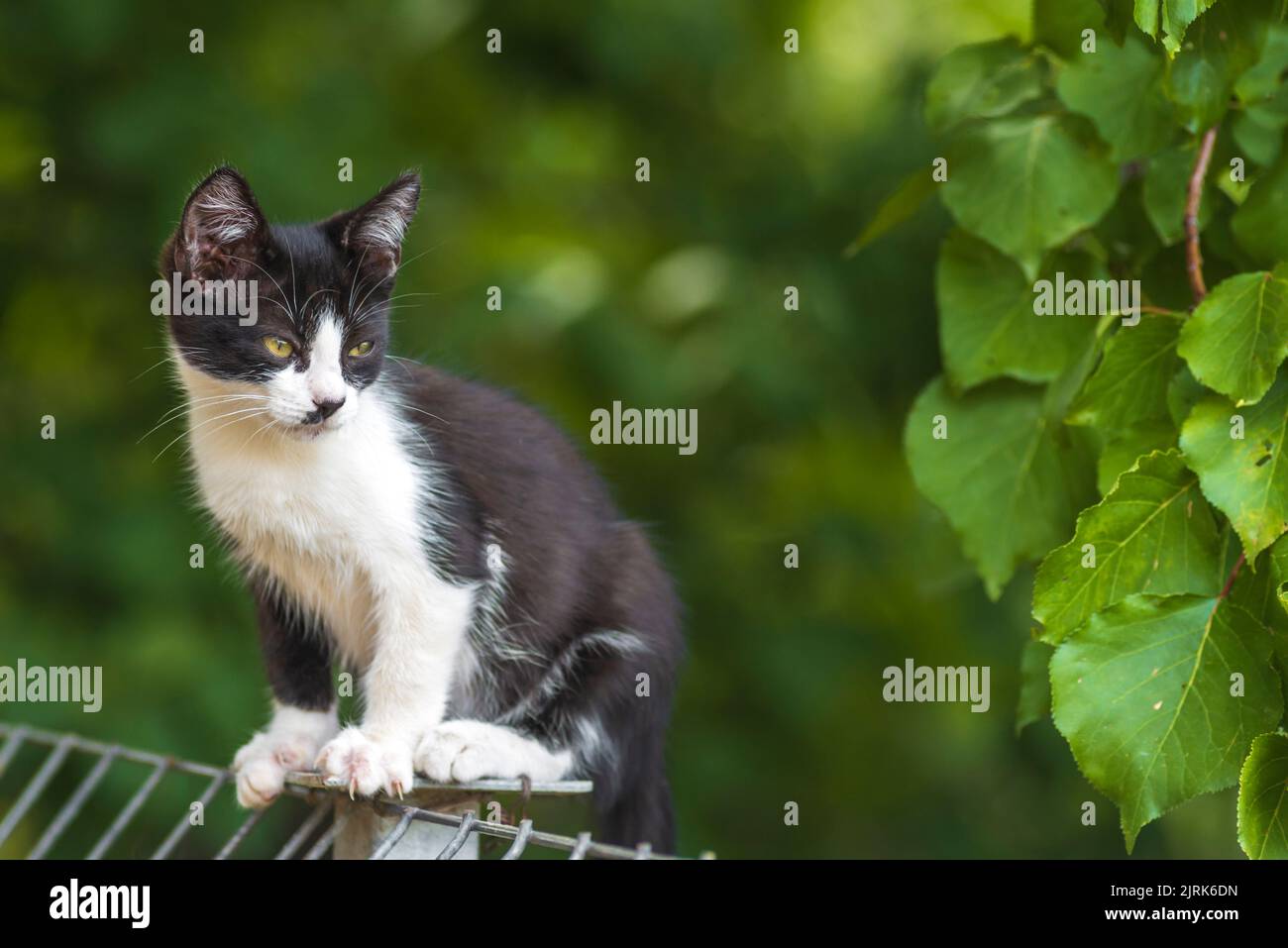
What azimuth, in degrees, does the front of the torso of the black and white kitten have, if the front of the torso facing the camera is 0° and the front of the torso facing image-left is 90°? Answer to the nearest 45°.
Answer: approximately 45°

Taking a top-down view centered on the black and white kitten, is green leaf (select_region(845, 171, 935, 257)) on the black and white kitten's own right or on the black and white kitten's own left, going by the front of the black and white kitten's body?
on the black and white kitten's own left
